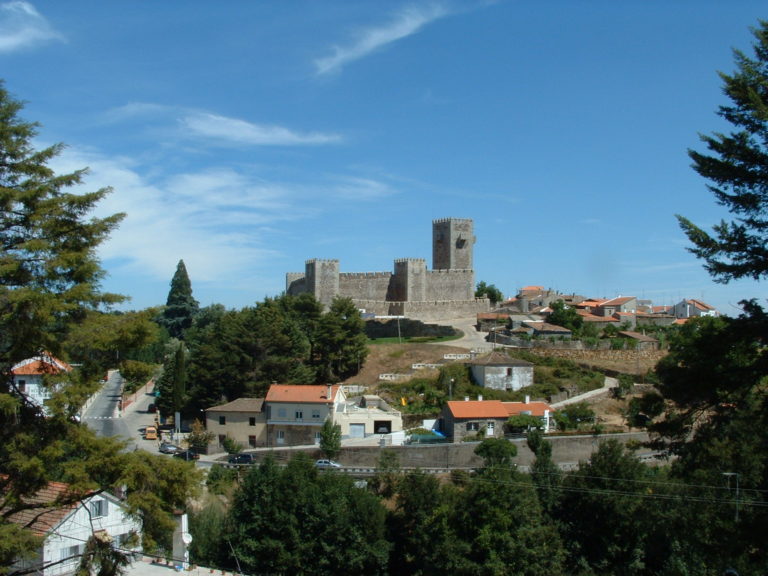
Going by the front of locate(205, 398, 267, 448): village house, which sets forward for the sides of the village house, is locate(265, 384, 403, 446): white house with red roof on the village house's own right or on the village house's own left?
on the village house's own left

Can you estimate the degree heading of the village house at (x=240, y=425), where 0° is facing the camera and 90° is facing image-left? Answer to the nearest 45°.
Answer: approximately 0°

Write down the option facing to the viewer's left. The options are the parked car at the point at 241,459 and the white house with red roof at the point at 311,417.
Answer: the parked car

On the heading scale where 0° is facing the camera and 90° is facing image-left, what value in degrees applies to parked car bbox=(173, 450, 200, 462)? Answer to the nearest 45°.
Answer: approximately 90°

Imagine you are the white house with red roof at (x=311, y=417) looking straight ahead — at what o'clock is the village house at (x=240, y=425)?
The village house is roughly at 3 o'clock from the white house with red roof.

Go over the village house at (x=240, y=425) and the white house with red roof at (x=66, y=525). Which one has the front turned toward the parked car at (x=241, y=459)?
the village house

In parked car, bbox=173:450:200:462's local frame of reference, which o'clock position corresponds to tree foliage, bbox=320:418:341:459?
The tree foliage is roughly at 7 o'clock from the parked car.

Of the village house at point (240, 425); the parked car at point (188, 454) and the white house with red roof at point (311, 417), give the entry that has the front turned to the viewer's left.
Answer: the parked car

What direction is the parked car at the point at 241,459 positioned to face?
to the viewer's left

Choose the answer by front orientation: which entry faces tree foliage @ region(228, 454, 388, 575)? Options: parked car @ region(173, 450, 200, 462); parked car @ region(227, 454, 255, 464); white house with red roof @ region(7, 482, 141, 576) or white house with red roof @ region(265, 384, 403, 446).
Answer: white house with red roof @ region(265, 384, 403, 446)

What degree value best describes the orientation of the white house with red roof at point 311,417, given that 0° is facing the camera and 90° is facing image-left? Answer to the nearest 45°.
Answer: approximately 0°
